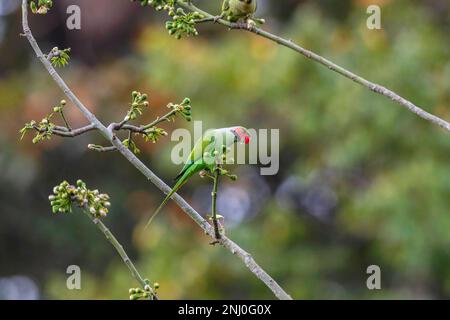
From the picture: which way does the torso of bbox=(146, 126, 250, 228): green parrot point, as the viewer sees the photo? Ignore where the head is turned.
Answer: to the viewer's right
